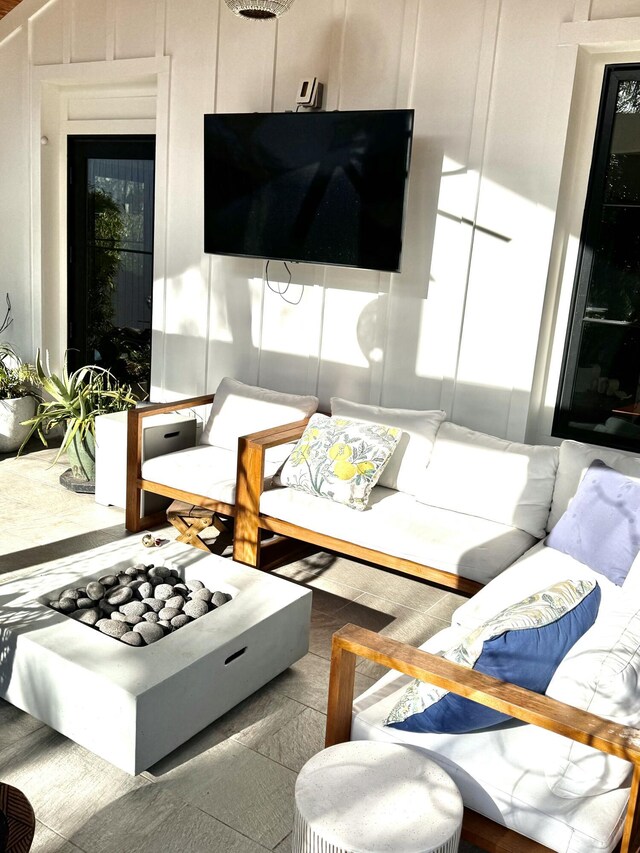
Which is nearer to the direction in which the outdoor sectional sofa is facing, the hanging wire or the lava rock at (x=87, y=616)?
the lava rock

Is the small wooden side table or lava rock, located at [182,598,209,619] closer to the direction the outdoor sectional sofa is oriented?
the lava rock

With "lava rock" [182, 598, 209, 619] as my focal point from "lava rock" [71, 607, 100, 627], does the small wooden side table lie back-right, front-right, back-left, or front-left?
front-left

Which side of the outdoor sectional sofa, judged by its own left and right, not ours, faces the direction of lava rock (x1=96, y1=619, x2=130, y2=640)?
front

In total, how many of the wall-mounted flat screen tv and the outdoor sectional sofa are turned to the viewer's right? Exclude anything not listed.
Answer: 0

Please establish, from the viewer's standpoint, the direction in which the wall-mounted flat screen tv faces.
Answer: facing the viewer and to the left of the viewer

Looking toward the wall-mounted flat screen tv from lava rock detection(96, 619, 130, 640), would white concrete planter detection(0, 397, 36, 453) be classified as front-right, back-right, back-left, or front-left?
front-left

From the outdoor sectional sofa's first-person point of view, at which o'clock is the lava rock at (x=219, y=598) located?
The lava rock is roughly at 1 o'clock from the outdoor sectional sofa.

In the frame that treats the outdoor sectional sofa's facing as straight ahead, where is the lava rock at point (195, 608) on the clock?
The lava rock is roughly at 1 o'clock from the outdoor sectional sofa.

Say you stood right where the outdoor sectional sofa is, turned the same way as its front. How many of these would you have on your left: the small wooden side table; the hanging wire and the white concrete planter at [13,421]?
0

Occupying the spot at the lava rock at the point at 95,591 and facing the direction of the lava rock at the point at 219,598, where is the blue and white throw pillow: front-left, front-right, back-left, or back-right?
front-right

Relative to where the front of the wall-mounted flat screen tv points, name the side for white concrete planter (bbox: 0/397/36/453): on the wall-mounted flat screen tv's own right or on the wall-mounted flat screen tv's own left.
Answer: on the wall-mounted flat screen tv's own right
